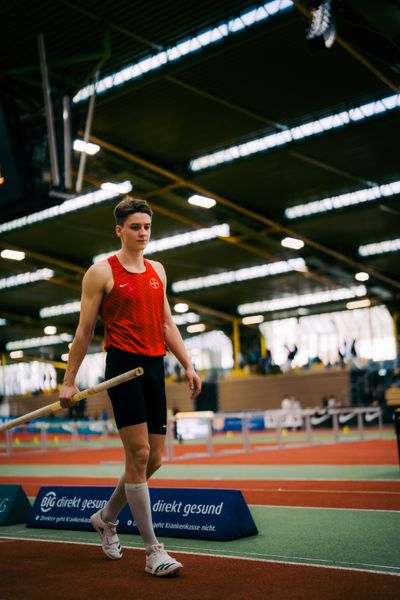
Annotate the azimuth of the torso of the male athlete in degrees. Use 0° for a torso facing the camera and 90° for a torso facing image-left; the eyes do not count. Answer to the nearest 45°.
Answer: approximately 315°

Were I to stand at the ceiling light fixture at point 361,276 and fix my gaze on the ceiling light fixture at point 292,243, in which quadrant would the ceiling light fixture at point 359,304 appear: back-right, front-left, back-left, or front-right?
back-right

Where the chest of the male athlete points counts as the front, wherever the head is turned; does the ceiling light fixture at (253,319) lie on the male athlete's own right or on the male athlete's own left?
on the male athlete's own left

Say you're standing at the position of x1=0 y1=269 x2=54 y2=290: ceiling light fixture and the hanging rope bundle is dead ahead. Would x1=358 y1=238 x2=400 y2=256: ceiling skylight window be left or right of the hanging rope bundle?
left

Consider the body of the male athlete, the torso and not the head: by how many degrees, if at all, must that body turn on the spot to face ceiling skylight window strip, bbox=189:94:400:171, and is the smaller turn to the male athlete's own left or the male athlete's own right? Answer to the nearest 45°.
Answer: approximately 135° to the male athlete's own left

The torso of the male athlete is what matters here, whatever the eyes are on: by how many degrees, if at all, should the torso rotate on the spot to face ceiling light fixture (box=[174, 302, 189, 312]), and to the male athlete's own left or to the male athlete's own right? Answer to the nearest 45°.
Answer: approximately 135° to the male athlete's own left

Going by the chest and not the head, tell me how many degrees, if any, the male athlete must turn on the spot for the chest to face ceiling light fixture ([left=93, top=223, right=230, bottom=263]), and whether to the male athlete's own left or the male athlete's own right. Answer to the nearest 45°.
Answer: approximately 135° to the male athlete's own left

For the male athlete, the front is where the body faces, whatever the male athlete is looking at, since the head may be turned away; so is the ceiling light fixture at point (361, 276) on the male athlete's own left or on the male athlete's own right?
on the male athlete's own left

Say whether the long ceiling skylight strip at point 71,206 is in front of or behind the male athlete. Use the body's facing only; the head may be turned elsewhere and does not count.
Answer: behind

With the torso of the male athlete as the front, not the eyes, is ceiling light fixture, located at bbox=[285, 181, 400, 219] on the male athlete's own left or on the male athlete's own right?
on the male athlete's own left

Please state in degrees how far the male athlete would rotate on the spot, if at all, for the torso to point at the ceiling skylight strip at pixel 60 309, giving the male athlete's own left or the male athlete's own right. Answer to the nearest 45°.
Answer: approximately 135° to the male athlete's own left
